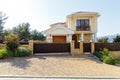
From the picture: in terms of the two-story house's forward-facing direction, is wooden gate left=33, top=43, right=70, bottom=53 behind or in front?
in front

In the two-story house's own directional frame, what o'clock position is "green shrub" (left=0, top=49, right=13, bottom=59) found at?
The green shrub is roughly at 1 o'clock from the two-story house.

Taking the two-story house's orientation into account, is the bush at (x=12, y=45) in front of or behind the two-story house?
in front

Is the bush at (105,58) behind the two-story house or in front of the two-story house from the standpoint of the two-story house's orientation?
in front

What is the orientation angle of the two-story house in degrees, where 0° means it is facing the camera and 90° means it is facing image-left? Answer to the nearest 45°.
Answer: approximately 0°

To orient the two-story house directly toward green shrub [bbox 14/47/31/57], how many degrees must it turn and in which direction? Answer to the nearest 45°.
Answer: approximately 45° to its right
